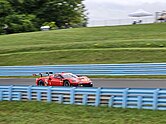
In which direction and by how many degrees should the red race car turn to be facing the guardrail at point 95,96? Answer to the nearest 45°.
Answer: approximately 45° to its right

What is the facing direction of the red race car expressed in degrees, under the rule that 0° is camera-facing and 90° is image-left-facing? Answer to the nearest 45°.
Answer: approximately 315°
